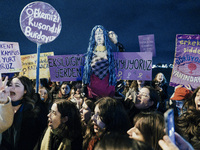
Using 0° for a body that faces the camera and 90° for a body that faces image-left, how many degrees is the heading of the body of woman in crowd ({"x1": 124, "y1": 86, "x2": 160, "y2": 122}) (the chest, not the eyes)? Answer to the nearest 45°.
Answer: approximately 45°

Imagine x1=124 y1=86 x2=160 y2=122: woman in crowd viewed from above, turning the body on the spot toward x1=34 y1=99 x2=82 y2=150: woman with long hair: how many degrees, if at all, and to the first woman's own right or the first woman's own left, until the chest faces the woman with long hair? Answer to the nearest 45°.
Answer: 0° — they already face them

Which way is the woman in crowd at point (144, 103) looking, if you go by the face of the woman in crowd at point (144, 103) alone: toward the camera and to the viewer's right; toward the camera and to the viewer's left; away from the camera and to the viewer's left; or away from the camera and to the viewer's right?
toward the camera and to the viewer's left

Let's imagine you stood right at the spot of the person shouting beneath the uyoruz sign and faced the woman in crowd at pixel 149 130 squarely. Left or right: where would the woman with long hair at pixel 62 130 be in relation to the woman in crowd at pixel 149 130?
right

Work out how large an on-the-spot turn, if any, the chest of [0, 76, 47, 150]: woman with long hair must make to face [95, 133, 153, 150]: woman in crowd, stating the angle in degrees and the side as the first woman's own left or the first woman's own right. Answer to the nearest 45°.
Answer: approximately 45° to the first woman's own left
